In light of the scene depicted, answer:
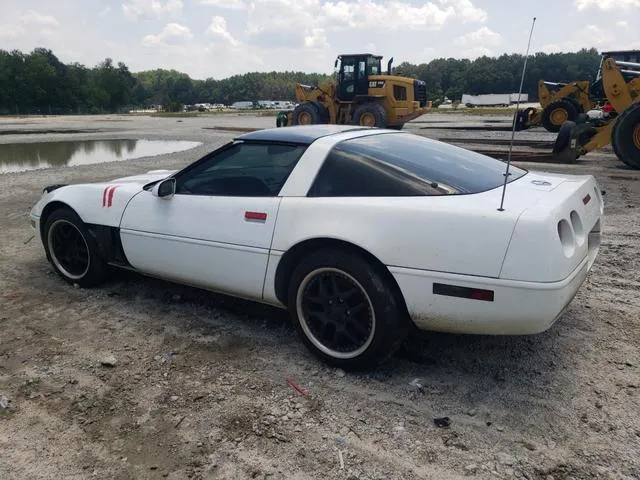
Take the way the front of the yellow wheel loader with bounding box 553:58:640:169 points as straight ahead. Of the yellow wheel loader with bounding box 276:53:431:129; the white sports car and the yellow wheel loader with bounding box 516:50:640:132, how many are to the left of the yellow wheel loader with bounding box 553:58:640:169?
1

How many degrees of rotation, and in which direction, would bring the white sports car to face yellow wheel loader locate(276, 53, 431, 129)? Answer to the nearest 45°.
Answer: approximately 45° to its right

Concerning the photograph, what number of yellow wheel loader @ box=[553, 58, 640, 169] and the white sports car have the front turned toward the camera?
0

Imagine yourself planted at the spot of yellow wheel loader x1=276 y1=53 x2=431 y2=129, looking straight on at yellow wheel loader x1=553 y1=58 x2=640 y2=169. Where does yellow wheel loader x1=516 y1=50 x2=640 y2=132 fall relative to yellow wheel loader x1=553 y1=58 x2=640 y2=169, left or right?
left

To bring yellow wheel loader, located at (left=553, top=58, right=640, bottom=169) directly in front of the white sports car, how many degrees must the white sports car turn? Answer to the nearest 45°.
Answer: approximately 90° to its right

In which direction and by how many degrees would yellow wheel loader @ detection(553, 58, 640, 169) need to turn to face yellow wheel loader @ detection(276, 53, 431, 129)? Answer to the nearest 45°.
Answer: approximately 45° to its right

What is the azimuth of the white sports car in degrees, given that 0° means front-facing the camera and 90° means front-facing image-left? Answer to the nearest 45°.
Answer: approximately 135°

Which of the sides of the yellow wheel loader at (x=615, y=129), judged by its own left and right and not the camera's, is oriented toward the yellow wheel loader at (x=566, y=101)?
right

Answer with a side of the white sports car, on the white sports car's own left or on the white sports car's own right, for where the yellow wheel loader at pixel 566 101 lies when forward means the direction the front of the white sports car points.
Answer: on the white sports car's own right

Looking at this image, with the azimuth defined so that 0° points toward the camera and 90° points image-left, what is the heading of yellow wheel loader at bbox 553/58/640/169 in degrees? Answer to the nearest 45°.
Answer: approximately 90°

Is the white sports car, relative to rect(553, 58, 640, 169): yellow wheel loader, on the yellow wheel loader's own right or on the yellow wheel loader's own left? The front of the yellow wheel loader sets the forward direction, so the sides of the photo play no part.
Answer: on the yellow wheel loader's own left
